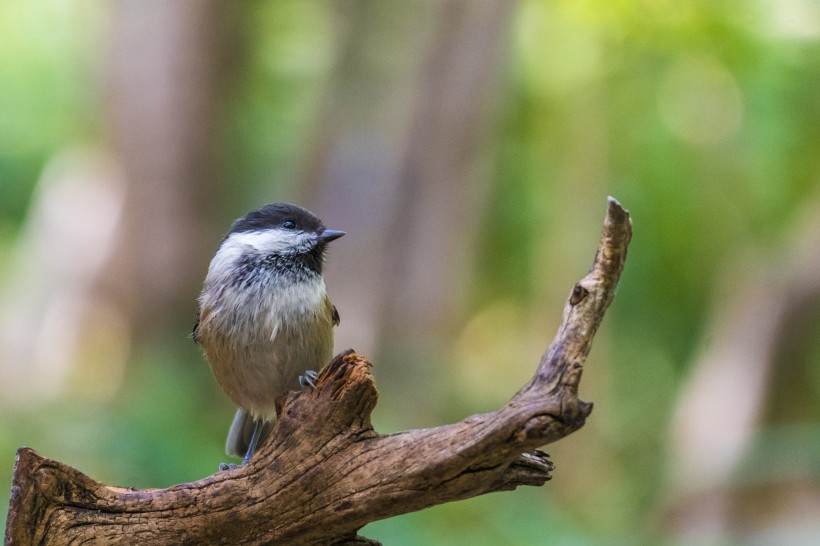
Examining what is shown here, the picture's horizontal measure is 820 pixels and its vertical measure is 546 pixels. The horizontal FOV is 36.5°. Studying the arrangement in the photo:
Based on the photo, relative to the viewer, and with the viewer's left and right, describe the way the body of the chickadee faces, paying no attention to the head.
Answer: facing the viewer and to the right of the viewer

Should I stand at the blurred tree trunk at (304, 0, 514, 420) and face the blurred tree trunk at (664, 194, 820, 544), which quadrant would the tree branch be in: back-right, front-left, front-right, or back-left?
back-right

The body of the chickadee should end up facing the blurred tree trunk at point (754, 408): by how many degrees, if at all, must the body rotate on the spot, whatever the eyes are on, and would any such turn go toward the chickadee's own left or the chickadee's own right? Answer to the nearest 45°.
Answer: approximately 90° to the chickadee's own left

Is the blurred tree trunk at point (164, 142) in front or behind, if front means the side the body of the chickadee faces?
behind

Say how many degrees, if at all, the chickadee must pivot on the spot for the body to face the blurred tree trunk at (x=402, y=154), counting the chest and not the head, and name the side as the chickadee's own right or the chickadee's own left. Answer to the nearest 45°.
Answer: approximately 135° to the chickadee's own left
